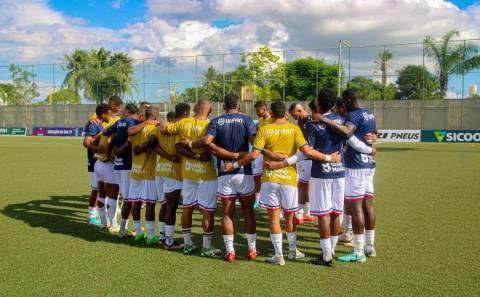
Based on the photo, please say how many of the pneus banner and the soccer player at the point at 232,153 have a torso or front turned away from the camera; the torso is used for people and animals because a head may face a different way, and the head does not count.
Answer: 1

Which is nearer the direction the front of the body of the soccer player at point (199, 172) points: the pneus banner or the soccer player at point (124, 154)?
the pneus banner

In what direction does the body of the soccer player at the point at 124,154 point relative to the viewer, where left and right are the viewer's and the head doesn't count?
facing away from the viewer and to the right of the viewer

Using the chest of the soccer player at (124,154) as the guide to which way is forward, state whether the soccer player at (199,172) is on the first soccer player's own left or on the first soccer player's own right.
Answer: on the first soccer player's own right

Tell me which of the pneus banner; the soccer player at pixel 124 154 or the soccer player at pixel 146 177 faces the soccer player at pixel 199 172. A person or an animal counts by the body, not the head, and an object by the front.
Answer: the pneus banner

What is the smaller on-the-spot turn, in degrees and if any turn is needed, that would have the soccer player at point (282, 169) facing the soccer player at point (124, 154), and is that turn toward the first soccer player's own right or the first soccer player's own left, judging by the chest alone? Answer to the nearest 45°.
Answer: approximately 45° to the first soccer player's own left

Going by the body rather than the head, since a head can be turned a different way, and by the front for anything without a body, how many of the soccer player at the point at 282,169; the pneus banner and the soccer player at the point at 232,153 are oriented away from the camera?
2

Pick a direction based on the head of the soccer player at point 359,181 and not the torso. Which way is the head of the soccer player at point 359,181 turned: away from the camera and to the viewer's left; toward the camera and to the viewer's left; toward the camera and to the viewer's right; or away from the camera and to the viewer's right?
away from the camera and to the viewer's left

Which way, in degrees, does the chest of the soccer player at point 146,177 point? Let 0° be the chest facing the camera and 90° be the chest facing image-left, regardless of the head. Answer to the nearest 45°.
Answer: approximately 225°

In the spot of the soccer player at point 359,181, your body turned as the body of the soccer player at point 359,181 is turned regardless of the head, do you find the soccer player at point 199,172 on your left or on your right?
on your left

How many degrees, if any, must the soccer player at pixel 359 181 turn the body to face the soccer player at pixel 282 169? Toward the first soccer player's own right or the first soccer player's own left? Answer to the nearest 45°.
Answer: approximately 90° to the first soccer player's own left

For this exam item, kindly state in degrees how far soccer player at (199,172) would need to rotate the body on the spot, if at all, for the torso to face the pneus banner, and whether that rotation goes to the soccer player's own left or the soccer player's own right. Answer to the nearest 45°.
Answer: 0° — they already face it

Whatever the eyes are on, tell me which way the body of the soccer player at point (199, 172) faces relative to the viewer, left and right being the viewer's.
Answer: facing away from the viewer and to the right of the viewer

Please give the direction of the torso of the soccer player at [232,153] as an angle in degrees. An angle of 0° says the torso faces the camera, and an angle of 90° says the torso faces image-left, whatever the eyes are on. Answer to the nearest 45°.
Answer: approximately 180°
